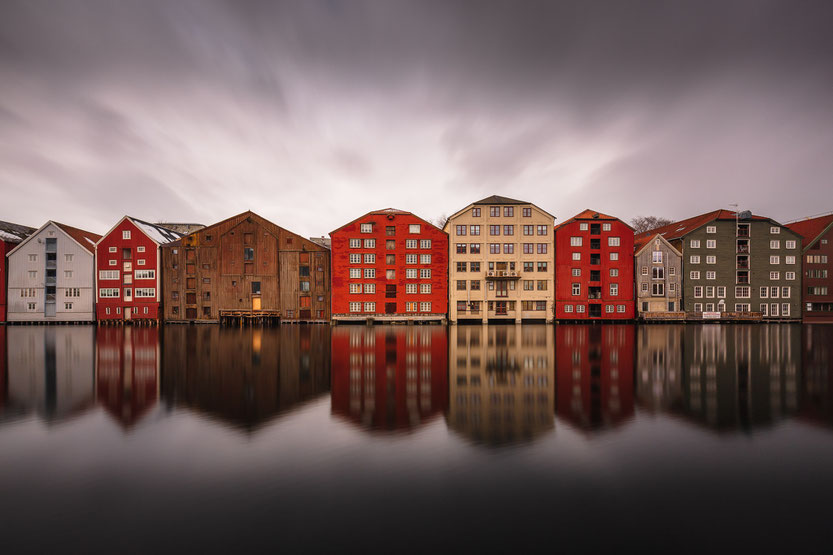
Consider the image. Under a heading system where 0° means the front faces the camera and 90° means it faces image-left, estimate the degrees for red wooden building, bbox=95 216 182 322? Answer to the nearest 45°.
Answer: approximately 0°

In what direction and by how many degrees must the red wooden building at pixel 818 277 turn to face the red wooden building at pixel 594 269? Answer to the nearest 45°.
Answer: approximately 45° to its right

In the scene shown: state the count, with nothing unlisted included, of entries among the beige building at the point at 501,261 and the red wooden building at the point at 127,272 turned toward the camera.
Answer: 2

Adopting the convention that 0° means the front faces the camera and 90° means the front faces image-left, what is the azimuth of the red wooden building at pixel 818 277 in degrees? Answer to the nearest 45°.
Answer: approximately 0°
